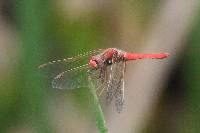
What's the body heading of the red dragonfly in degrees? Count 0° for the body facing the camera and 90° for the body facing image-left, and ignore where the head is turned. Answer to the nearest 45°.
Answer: approximately 90°
